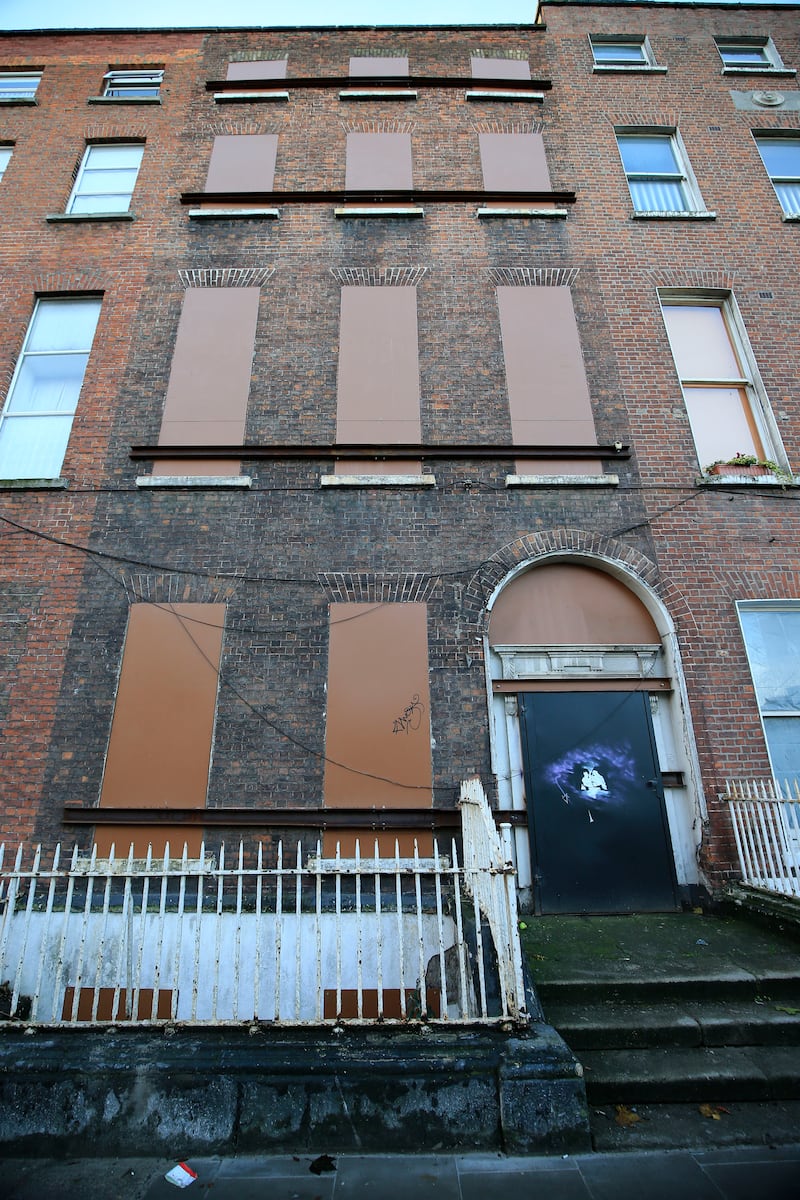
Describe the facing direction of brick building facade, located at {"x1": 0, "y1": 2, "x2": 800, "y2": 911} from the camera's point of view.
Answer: facing the viewer
